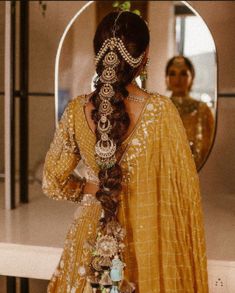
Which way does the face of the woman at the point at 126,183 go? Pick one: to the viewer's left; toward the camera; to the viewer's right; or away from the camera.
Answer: away from the camera

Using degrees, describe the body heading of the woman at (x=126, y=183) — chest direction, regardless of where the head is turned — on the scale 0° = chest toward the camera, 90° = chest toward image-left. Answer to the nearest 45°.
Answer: approximately 180°
